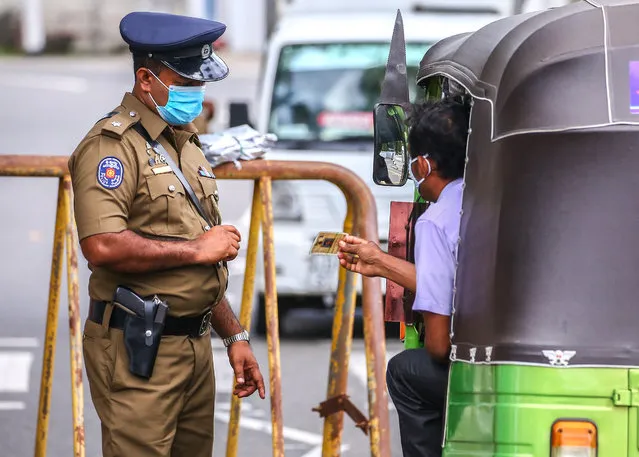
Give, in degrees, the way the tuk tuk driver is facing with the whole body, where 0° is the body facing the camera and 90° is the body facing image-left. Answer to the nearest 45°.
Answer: approximately 135°

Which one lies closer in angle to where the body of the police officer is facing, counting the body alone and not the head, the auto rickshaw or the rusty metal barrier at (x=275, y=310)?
the auto rickshaw

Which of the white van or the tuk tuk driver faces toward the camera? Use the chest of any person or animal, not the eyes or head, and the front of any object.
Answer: the white van

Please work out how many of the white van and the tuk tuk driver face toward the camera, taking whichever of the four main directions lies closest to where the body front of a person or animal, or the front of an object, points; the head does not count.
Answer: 1

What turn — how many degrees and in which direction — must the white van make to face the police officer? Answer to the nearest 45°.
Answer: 0° — it already faces them

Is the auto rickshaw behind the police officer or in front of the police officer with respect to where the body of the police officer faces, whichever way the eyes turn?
in front

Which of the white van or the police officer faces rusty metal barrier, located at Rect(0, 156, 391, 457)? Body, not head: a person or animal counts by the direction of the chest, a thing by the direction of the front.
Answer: the white van

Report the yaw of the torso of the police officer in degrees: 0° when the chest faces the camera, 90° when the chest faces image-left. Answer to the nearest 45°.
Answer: approximately 315°

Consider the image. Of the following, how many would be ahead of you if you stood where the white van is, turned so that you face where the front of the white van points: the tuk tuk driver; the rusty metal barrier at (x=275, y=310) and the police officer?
3

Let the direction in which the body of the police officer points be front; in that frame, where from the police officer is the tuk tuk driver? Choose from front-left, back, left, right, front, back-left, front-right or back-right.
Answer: front-left

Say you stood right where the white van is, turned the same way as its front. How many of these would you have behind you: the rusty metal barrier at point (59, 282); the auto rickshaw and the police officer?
0

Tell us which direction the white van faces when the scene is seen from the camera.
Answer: facing the viewer

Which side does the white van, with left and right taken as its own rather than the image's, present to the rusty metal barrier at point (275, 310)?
front
